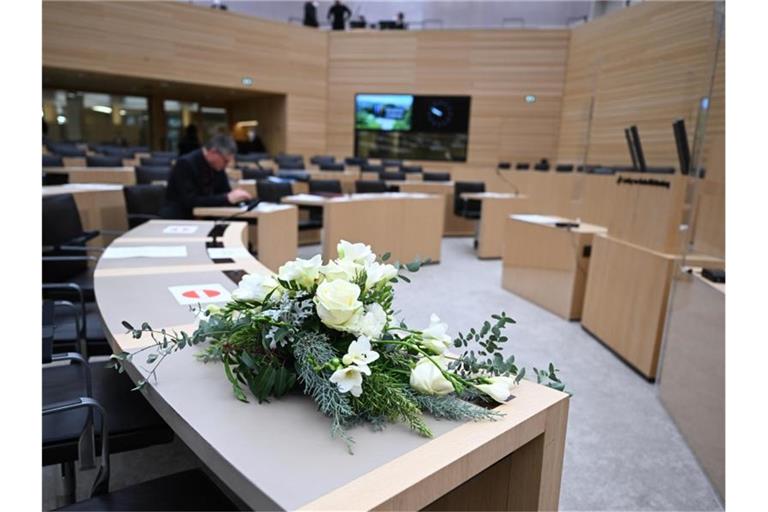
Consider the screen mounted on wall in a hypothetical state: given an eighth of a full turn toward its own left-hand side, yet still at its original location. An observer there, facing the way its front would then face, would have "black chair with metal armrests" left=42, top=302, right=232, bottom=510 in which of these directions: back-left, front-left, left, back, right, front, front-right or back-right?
front-right

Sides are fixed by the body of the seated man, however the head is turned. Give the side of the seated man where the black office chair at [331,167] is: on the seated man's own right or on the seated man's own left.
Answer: on the seated man's own left

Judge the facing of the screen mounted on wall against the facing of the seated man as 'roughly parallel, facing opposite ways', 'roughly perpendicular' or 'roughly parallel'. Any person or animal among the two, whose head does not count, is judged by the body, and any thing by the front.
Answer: roughly perpendicular

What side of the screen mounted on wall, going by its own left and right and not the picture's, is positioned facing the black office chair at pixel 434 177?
front

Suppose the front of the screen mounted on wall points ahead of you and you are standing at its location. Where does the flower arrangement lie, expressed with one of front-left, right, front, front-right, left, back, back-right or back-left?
front

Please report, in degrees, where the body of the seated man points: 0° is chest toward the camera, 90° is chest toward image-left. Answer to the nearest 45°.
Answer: approximately 270°

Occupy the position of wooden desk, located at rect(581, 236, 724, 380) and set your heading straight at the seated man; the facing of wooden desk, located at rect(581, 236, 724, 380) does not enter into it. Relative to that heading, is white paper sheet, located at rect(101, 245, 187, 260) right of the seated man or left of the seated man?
left

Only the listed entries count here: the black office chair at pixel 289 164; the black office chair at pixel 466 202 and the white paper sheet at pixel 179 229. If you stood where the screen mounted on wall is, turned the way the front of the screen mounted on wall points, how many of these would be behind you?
0

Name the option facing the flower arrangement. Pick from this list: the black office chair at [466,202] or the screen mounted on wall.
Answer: the screen mounted on wall

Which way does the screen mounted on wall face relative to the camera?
toward the camera

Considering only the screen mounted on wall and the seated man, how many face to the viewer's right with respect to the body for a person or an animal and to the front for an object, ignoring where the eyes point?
1
